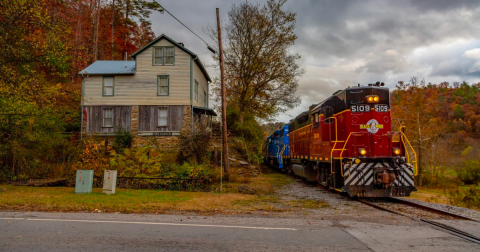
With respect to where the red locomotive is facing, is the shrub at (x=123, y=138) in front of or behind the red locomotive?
behind

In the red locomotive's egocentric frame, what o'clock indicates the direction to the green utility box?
The green utility box is roughly at 4 o'clock from the red locomotive.

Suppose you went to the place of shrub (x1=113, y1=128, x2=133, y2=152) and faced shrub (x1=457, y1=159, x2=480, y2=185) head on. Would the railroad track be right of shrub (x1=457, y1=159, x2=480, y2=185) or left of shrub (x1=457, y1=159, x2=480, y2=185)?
right

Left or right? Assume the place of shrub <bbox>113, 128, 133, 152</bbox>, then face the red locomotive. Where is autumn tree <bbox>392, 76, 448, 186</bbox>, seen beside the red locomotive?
left

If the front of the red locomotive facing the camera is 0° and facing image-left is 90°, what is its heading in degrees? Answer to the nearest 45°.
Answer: approximately 315°

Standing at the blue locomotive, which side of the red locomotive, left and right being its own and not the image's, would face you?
back

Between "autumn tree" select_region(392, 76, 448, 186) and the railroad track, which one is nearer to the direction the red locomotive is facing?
the railroad track

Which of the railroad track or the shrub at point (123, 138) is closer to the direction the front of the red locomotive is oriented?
the railroad track
